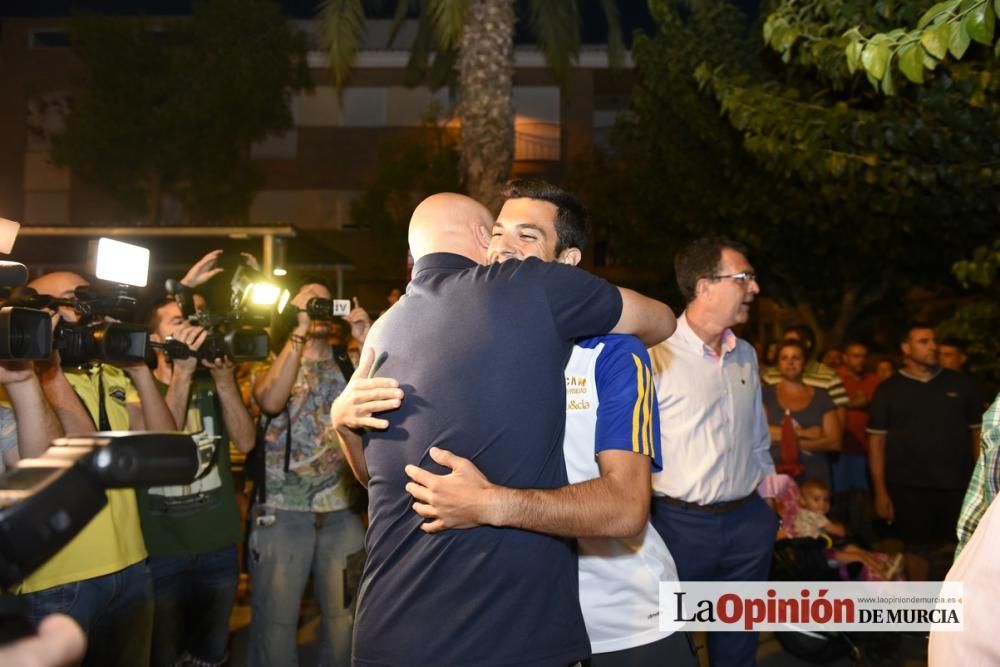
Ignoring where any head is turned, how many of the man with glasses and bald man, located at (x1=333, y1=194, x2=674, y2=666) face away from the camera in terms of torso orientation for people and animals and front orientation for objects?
1

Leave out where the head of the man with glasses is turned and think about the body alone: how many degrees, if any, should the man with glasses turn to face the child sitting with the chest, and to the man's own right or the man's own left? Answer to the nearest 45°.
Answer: approximately 90° to the man's own left

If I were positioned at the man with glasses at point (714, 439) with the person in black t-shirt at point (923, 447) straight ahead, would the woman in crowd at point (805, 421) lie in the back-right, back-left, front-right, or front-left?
front-left

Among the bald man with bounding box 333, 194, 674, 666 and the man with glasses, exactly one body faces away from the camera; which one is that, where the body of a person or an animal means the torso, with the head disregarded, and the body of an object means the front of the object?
the bald man

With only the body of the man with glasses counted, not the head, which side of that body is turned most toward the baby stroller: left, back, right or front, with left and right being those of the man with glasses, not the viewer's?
left

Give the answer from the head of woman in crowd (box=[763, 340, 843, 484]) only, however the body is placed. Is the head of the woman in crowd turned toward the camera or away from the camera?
toward the camera

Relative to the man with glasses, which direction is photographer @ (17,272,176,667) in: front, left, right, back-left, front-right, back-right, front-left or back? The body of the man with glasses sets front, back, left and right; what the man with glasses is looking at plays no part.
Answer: right

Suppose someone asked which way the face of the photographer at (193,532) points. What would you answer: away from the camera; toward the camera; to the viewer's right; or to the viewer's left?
to the viewer's right

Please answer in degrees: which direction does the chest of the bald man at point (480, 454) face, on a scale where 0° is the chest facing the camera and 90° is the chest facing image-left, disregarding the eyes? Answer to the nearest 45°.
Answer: approximately 180°

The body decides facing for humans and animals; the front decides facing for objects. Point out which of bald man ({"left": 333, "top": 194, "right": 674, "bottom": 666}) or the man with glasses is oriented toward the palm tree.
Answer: the bald man

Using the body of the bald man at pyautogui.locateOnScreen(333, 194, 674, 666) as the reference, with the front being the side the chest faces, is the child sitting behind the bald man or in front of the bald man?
in front

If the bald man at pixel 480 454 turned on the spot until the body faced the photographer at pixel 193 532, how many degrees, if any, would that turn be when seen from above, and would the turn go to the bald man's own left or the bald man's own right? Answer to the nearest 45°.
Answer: approximately 45° to the bald man's own left

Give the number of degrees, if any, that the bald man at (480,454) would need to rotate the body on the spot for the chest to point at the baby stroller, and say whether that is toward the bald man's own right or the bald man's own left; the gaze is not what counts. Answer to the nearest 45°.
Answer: approximately 45° to the bald man's own right
